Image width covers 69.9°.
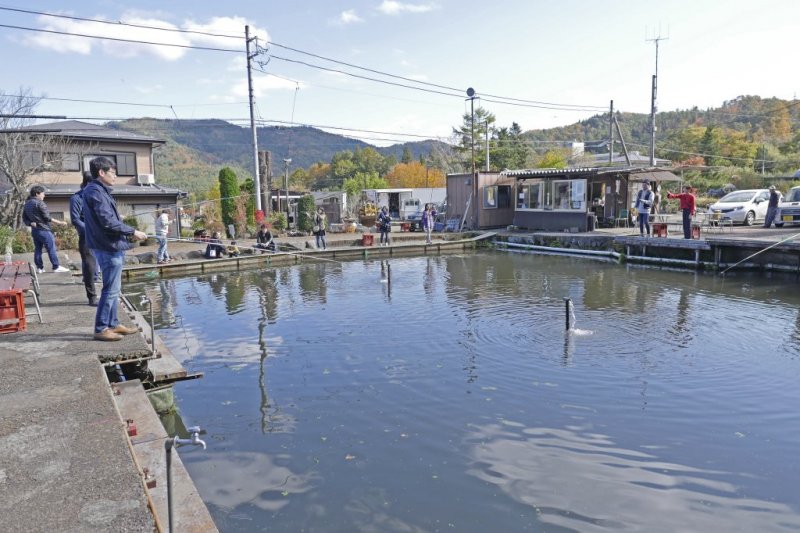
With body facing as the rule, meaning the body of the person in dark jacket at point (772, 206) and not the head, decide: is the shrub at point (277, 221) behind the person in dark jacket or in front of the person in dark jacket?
in front

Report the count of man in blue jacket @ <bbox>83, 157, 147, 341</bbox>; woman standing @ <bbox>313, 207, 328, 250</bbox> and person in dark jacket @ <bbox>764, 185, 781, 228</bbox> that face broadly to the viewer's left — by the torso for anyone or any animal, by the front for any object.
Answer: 1

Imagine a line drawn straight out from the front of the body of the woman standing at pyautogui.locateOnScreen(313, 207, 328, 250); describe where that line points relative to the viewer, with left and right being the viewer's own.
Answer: facing the viewer

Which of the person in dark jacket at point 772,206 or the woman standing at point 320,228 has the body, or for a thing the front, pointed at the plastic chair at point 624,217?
the person in dark jacket

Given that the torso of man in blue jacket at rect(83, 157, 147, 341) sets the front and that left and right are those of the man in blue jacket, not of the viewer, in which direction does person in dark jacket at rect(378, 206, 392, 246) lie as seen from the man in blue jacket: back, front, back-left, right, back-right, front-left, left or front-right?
front-left

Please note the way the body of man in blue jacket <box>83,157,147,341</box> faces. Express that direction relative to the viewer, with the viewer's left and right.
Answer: facing to the right of the viewer

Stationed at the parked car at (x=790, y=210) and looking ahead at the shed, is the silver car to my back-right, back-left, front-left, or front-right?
front-right

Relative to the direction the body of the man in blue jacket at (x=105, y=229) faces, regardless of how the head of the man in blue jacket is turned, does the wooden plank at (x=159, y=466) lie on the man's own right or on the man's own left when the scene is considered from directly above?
on the man's own right

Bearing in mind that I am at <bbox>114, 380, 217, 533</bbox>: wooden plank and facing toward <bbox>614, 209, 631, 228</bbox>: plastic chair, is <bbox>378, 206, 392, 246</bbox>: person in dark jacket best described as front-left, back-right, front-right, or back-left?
front-left

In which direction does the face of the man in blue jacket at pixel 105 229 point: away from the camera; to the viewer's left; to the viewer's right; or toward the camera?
to the viewer's right

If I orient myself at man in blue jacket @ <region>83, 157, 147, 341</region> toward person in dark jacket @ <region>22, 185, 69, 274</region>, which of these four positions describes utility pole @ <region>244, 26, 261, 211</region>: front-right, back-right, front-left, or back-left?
front-right

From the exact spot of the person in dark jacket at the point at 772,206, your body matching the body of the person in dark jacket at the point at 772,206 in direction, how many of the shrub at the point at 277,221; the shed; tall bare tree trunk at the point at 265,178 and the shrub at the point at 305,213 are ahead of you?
4

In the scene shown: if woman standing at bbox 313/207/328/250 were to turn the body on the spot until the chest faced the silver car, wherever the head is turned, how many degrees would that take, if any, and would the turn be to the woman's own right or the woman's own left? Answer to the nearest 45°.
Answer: approximately 90° to the woman's own left

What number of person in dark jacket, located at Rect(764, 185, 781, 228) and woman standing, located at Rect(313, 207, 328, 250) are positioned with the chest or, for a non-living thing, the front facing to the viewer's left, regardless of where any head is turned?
1

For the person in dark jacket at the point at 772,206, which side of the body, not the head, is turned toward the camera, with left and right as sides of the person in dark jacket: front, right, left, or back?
left

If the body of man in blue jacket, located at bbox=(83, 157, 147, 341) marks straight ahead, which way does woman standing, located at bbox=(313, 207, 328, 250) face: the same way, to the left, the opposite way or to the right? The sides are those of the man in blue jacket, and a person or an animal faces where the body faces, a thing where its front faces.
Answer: to the right

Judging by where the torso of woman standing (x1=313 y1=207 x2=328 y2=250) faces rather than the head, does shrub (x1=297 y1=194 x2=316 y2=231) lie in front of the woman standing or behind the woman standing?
behind
